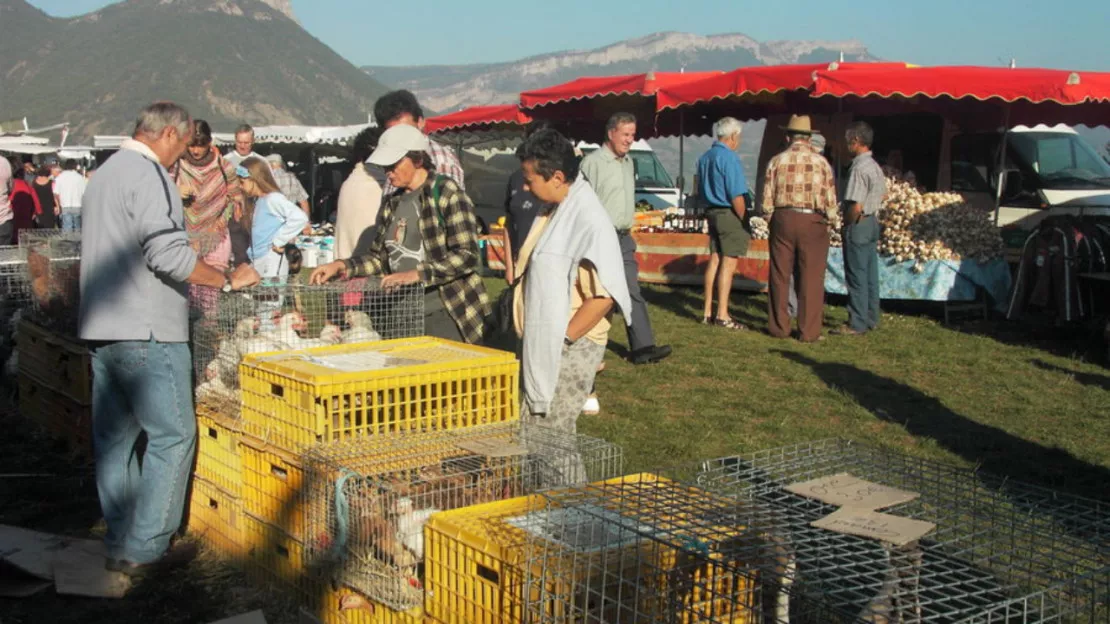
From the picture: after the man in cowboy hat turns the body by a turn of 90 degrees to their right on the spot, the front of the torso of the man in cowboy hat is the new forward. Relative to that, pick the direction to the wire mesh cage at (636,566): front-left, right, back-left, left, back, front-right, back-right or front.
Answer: right

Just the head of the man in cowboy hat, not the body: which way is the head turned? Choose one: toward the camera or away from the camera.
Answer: away from the camera

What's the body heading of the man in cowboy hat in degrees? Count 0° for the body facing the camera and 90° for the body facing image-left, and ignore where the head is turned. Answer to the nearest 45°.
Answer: approximately 180°

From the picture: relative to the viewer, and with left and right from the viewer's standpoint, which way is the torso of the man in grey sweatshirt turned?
facing away from the viewer and to the right of the viewer

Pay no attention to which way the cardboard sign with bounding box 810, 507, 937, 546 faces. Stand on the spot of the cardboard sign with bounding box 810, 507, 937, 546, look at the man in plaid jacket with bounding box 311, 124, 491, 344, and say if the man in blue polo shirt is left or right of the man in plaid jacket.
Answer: right

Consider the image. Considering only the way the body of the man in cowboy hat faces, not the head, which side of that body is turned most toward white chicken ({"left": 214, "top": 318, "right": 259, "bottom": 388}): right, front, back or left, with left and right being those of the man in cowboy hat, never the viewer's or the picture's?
back

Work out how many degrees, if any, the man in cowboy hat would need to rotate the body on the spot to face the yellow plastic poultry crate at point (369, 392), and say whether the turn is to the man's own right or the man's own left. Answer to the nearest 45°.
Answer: approximately 180°

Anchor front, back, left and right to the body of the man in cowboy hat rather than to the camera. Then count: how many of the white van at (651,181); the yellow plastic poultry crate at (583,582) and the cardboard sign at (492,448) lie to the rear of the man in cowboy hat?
2
